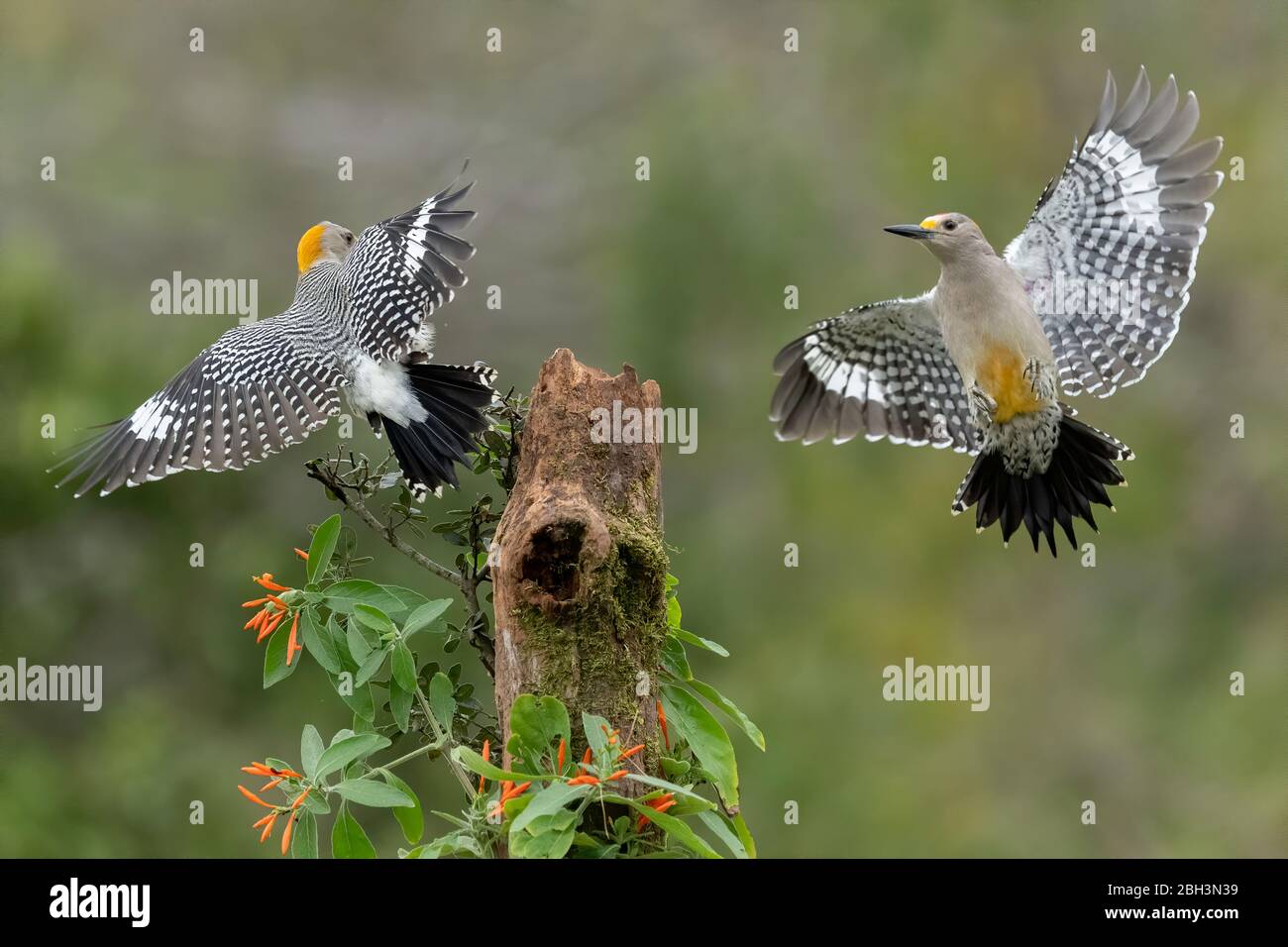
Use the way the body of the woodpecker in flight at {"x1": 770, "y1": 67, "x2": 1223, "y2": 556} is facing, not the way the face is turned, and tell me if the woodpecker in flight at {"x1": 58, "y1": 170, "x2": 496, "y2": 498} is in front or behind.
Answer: in front

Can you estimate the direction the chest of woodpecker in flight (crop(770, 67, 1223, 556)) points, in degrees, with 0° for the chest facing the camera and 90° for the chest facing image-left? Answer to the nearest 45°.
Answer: approximately 45°

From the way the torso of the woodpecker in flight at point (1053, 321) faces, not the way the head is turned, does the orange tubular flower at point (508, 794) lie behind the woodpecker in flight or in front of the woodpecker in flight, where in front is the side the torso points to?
in front
